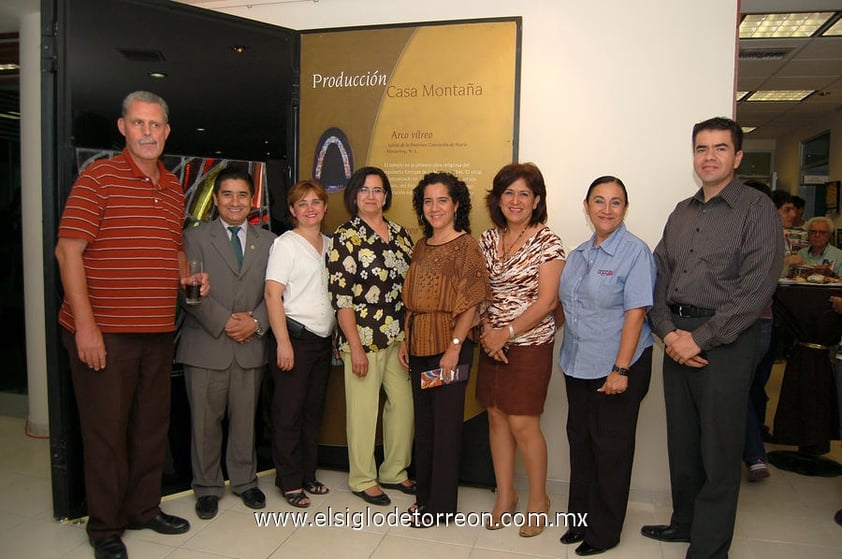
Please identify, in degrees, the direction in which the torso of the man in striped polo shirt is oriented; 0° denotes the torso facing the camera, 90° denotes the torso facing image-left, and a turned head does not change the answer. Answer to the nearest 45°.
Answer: approximately 315°

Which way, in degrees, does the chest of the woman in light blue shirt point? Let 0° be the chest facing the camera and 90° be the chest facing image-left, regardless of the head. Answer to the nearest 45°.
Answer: approximately 45°

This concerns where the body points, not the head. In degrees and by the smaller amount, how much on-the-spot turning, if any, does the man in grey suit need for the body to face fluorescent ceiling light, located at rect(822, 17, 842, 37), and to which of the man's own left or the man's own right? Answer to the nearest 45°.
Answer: approximately 90° to the man's own left

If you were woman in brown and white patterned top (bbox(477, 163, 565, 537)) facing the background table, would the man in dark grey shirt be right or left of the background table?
right

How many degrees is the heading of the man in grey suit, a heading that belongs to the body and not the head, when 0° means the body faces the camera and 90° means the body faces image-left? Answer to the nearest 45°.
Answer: approximately 0°

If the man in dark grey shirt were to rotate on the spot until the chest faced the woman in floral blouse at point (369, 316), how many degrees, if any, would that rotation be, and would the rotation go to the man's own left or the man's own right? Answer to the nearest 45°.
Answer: approximately 45° to the man's own right

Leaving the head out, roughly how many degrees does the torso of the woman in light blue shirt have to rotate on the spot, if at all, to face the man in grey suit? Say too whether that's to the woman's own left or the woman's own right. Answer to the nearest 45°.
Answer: approximately 45° to the woman's own right

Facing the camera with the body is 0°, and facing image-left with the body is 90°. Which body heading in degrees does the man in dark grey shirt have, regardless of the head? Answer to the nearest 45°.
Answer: approximately 45°
